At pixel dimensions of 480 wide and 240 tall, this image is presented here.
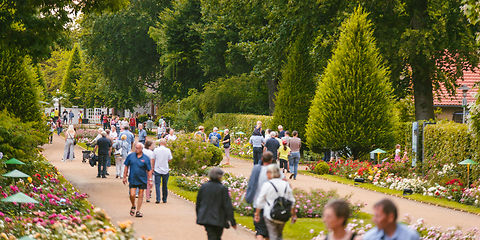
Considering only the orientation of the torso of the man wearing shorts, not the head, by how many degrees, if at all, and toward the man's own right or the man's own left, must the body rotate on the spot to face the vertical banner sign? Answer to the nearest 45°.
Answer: approximately 135° to the man's own left

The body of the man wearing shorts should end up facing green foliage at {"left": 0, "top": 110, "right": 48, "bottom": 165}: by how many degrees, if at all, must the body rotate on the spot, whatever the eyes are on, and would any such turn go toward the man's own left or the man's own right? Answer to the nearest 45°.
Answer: approximately 135° to the man's own right

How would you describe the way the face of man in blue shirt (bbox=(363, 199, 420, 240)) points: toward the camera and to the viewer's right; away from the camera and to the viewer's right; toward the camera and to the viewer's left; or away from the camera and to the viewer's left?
toward the camera and to the viewer's left

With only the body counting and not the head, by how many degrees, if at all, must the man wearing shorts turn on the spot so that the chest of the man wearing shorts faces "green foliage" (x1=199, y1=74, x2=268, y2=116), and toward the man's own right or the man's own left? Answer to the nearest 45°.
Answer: approximately 180°
